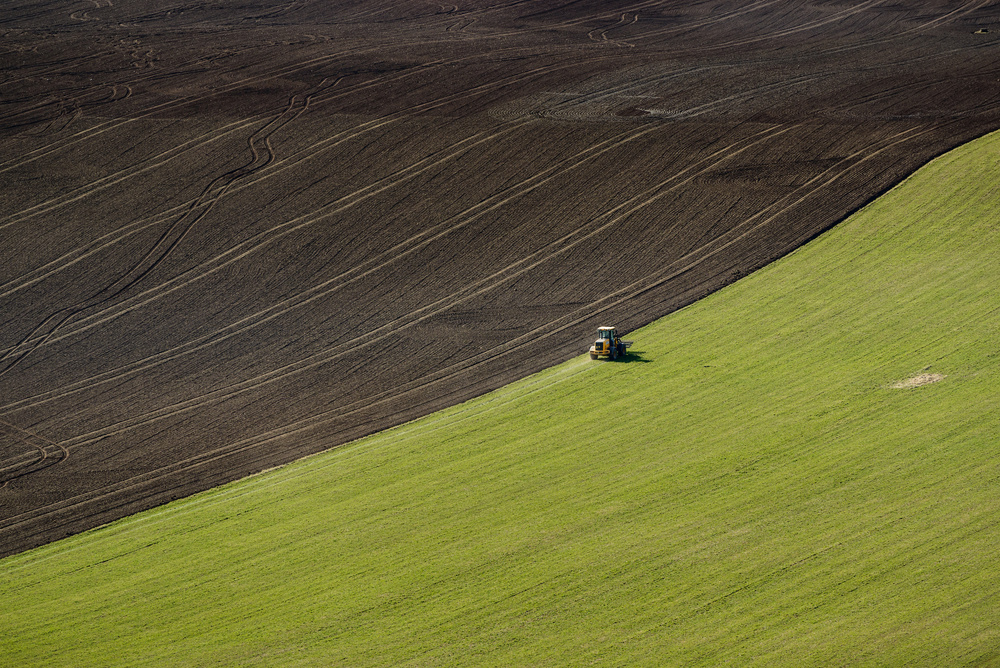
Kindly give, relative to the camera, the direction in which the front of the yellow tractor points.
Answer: facing away from the viewer and to the right of the viewer
